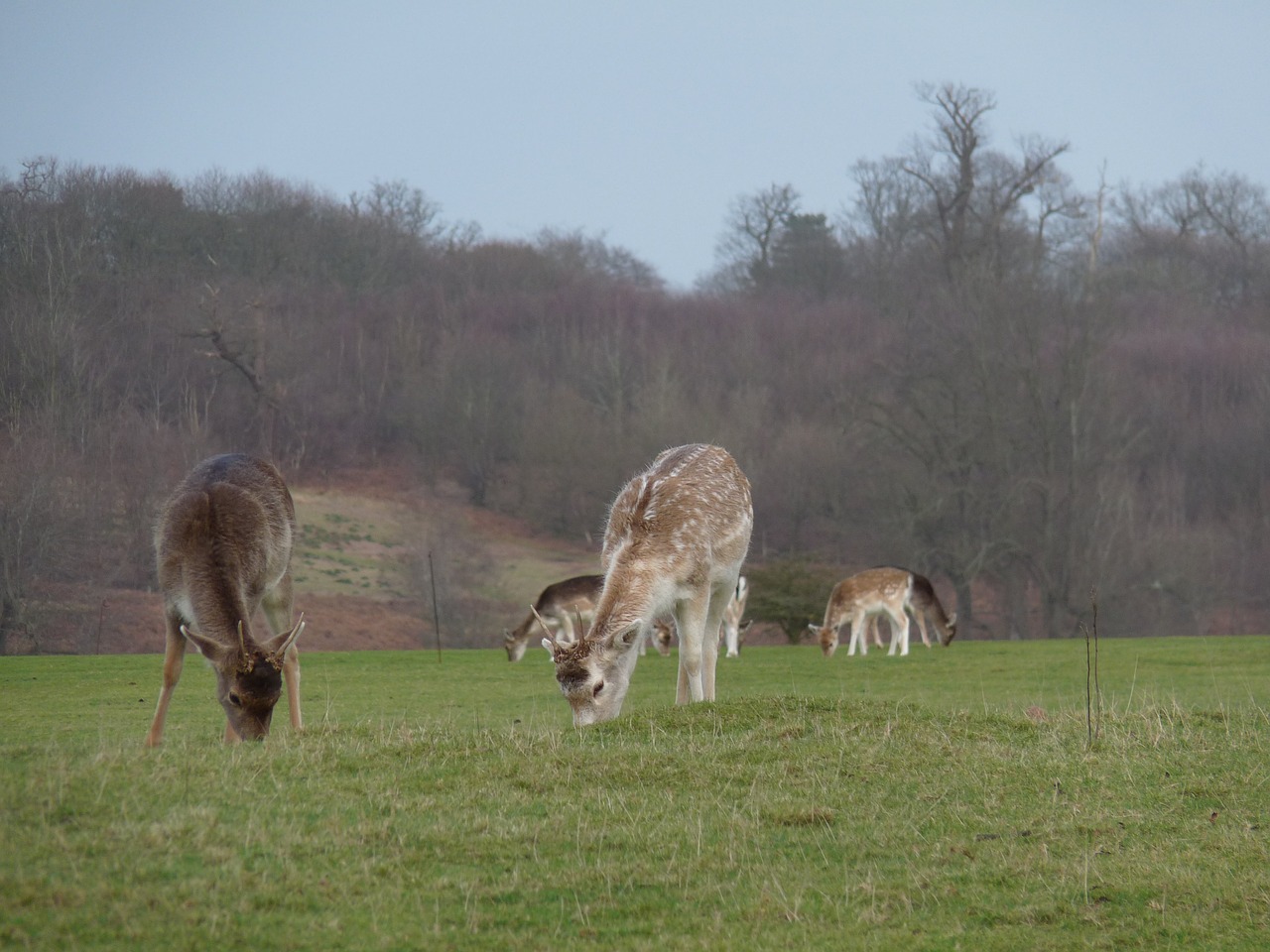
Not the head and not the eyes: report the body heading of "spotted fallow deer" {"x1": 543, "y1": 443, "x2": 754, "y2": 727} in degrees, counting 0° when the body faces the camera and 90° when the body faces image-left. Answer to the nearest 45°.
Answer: approximately 45°

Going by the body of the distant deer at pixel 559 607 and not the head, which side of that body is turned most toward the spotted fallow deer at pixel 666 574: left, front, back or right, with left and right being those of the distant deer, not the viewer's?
left

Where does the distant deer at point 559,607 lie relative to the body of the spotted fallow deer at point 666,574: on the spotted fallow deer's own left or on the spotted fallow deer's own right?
on the spotted fallow deer's own right

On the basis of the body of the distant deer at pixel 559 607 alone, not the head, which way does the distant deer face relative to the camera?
to the viewer's left

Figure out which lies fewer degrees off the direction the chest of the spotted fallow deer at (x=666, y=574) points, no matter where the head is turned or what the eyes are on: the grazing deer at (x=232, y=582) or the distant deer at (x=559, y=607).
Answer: the grazing deer

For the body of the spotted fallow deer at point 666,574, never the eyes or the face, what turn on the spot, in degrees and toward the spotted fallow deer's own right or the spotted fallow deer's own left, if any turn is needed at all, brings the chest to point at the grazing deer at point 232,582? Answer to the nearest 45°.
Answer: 0° — it already faces it

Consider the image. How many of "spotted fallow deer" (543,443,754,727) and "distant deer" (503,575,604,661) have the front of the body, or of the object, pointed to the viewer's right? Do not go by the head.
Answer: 0

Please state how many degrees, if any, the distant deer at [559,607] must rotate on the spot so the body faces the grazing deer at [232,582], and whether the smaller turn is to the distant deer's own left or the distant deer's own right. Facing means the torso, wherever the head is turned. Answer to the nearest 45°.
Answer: approximately 90° to the distant deer's own left
